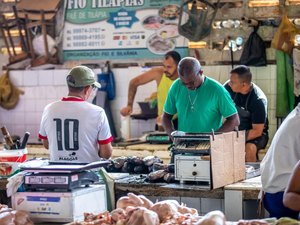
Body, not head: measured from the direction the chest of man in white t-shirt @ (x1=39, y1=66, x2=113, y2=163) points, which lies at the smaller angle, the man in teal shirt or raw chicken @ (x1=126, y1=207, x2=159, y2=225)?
the man in teal shirt

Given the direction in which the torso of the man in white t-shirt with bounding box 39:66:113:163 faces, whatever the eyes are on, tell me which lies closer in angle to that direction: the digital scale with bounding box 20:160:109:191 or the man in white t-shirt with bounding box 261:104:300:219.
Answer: the man in white t-shirt

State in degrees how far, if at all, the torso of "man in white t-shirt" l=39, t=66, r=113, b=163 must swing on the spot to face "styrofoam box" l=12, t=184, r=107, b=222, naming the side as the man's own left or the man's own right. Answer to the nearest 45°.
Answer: approximately 135° to the man's own right

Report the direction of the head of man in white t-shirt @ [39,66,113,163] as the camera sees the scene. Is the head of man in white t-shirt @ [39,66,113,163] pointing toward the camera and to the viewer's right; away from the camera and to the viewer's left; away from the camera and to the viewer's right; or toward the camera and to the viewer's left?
away from the camera and to the viewer's right

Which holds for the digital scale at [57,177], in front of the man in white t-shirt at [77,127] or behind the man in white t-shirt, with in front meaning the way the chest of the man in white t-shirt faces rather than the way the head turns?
behind

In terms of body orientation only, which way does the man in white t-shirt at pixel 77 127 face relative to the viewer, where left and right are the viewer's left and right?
facing away from the viewer and to the right of the viewer
